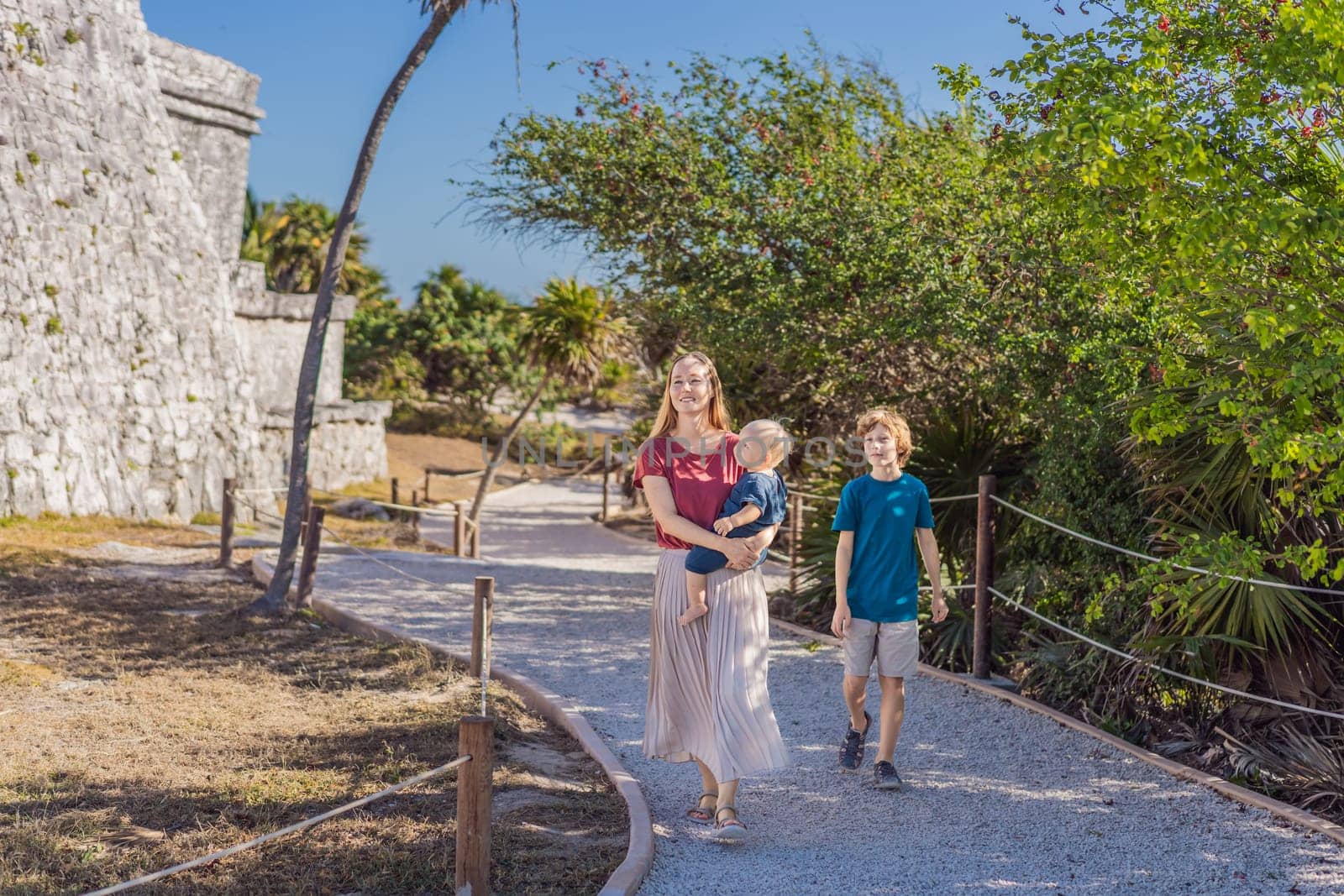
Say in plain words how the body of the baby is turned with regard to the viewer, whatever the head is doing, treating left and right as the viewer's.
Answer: facing to the left of the viewer

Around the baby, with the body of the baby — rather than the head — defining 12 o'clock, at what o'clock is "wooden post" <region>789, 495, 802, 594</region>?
The wooden post is roughly at 3 o'clock from the baby.

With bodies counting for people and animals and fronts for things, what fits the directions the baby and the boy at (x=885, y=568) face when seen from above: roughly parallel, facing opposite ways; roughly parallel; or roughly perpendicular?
roughly perpendicular

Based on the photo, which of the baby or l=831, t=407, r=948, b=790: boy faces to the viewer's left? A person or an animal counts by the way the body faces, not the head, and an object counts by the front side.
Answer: the baby

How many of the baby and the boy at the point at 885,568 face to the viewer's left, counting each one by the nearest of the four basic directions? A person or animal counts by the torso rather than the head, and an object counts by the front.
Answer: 1

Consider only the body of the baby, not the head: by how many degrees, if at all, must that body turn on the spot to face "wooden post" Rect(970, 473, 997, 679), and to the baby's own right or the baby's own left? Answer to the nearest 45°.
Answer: approximately 135° to the baby's own right

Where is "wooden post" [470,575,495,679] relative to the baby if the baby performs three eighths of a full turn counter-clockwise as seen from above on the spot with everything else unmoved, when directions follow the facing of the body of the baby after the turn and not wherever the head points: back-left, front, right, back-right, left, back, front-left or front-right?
back

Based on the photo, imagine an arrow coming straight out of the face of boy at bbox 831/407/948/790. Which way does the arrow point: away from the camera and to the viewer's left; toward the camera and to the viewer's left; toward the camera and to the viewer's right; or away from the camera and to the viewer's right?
toward the camera and to the viewer's left

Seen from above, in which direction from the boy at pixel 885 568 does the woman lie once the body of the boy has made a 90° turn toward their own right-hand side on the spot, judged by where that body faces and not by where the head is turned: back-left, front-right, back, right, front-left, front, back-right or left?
front-left

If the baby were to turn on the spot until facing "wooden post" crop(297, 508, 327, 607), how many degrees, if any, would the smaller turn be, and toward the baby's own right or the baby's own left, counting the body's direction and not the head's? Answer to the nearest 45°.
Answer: approximately 45° to the baby's own right

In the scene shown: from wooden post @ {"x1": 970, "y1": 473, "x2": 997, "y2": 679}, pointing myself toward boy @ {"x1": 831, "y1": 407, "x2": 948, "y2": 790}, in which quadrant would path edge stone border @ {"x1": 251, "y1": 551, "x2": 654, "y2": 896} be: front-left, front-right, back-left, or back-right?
front-right

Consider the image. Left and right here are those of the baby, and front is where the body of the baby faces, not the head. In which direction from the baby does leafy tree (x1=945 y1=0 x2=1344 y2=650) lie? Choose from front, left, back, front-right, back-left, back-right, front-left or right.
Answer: back

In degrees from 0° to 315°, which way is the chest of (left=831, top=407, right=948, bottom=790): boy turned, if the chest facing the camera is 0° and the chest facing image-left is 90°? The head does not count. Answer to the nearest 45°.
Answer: approximately 0°
